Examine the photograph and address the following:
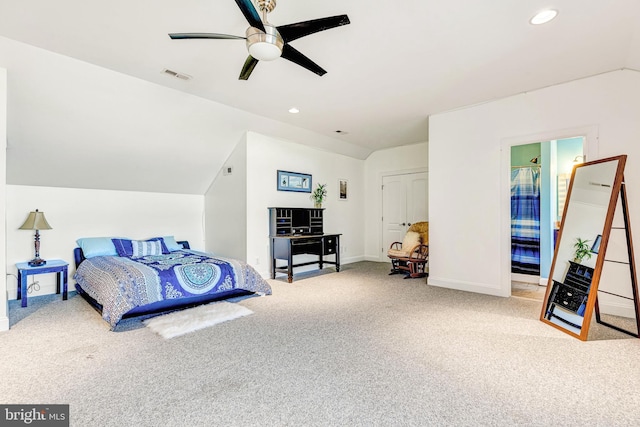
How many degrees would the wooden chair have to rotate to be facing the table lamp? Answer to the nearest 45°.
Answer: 0° — it already faces it

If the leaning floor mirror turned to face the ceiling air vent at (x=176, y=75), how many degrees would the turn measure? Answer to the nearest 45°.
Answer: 0° — it already faces it

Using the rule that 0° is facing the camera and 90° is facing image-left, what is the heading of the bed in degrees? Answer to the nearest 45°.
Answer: approximately 315°

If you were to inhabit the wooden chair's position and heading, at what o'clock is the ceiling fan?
The ceiling fan is roughly at 11 o'clock from the wooden chair.

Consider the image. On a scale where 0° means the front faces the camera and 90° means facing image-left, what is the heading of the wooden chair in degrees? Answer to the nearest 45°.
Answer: approximately 45°

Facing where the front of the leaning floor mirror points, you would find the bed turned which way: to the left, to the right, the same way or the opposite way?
the opposite way

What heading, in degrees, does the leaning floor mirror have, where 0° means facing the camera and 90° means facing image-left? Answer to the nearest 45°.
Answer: approximately 45°

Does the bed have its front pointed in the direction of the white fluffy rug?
yes

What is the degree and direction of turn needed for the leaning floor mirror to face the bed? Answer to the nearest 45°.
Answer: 0° — it already faces it
